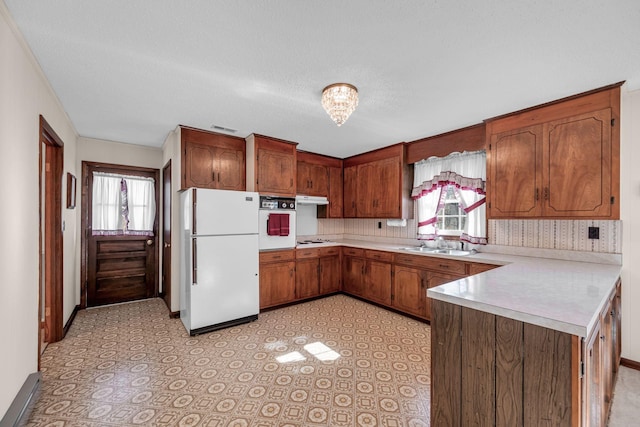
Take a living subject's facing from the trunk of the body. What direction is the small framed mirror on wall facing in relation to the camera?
to the viewer's right

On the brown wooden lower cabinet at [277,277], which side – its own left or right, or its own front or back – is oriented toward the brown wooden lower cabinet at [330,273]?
left

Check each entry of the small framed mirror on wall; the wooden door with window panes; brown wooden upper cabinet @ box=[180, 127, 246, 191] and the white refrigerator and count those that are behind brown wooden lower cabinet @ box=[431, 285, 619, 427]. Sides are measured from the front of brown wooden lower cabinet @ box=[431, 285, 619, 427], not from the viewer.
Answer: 4

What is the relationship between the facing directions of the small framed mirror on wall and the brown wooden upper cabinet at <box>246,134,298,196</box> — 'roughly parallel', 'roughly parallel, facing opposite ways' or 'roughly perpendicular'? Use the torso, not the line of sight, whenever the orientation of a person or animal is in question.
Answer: roughly perpendicular

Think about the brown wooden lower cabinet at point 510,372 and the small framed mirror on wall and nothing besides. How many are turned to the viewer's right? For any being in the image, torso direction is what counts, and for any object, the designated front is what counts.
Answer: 2

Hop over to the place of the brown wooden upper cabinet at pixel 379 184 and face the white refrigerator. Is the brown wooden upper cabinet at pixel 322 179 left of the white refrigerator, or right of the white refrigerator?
right

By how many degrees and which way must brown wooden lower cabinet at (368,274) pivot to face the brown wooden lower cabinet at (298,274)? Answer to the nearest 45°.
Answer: approximately 45° to its right

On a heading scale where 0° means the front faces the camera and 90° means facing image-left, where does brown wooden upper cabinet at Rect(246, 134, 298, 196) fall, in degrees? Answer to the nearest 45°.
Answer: approximately 315°

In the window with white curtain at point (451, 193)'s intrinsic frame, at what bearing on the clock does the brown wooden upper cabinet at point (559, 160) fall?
The brown wooden upper cabinet is roughly at 9 o'clock from the window with white curtain.
